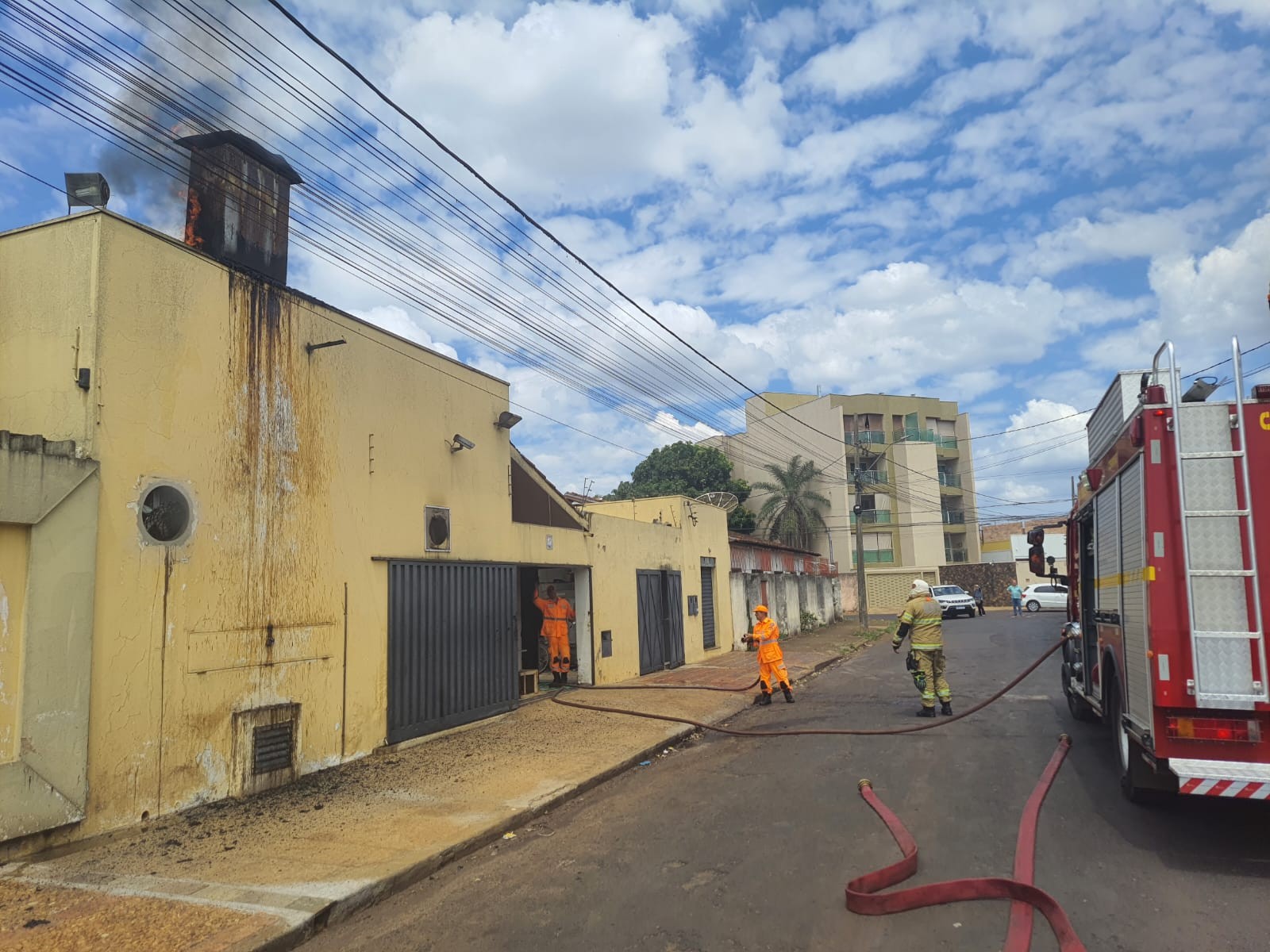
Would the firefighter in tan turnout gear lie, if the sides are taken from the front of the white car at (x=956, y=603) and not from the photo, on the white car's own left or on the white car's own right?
on the white car's own right

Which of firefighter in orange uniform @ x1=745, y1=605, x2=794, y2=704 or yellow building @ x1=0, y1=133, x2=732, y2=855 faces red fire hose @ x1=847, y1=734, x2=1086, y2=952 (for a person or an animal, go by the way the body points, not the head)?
the yellow building

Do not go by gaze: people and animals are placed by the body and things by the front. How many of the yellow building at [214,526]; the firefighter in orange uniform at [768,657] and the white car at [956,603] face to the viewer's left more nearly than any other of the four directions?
1

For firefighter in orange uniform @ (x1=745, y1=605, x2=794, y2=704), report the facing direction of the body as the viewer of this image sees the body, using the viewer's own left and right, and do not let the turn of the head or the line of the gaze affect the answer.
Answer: facing to the left of the viewer

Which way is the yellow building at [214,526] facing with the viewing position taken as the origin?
facing the viewer and to the right of the viewer
